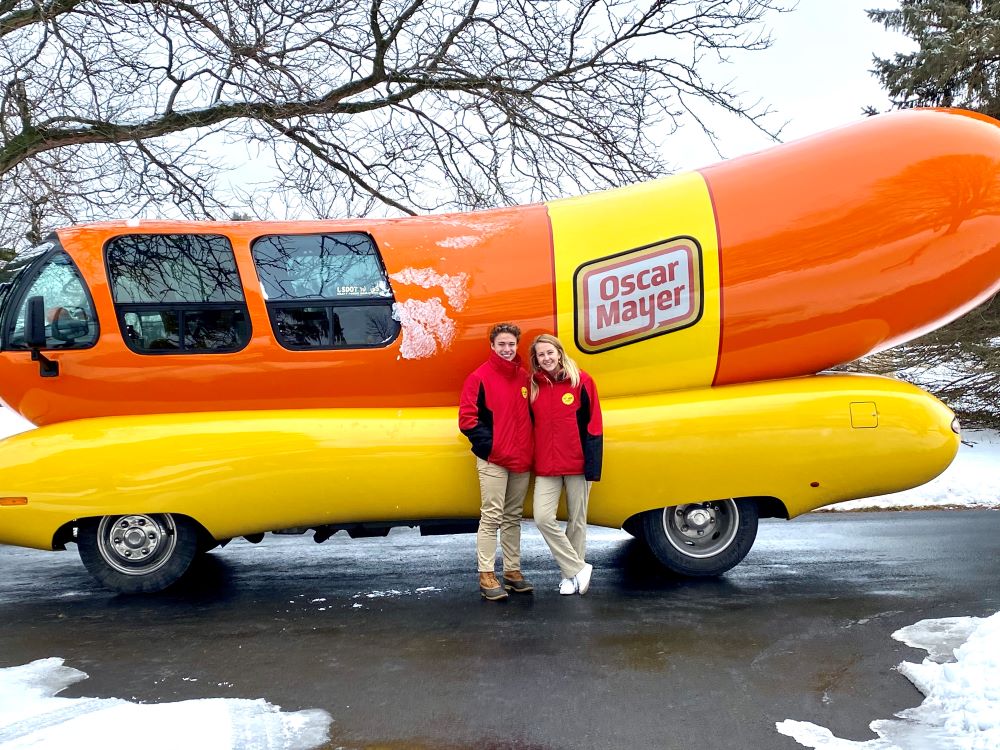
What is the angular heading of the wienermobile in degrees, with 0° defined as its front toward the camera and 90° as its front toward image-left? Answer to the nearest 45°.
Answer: approximately 90°

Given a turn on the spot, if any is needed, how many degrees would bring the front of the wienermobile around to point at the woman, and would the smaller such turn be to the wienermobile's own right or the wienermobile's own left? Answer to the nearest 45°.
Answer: approximately 135° to the wienermobile's own left

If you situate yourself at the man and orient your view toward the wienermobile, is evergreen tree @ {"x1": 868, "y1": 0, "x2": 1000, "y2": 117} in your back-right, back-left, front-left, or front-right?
front-right

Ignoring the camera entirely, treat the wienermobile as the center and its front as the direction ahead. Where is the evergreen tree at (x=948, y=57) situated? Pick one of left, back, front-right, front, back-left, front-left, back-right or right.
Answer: back-right

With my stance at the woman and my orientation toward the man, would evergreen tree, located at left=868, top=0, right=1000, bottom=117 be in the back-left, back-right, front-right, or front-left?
back-right
